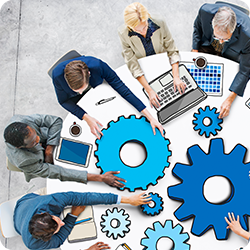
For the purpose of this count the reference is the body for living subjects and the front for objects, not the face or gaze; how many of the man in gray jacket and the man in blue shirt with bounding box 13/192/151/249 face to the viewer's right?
2

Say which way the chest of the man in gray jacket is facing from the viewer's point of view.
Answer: to the viewer's right

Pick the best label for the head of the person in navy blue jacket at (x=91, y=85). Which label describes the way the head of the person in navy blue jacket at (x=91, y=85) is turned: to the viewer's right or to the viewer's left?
to the viewer's right

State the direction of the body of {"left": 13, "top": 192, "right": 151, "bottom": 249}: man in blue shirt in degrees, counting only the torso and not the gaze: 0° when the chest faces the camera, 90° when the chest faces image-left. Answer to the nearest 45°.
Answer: approximately 270°

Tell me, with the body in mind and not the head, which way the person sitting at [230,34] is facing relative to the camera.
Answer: toward the camera

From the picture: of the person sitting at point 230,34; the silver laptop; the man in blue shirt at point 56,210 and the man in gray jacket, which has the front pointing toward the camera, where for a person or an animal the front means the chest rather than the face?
the person sitting

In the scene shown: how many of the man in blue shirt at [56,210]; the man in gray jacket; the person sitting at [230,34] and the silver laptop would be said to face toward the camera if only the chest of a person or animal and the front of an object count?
1

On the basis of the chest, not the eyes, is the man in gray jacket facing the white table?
yes

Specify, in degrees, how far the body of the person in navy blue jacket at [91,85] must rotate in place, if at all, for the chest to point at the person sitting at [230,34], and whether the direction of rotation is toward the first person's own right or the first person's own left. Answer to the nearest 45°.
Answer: approximately 45° to the first person's own left

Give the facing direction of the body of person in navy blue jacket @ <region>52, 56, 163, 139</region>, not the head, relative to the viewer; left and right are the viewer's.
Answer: facing the viewer and to the right of the viewer
